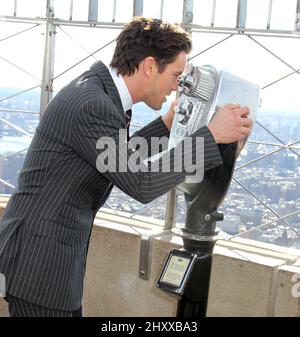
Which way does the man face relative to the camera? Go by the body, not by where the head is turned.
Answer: to the viewer's right

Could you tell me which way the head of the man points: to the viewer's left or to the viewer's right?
to the viewer's right

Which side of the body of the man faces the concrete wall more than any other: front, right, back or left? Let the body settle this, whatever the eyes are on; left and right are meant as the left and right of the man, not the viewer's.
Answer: left
